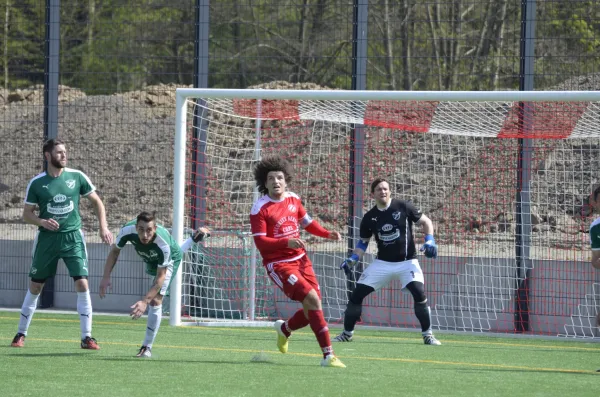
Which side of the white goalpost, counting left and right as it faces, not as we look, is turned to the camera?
front

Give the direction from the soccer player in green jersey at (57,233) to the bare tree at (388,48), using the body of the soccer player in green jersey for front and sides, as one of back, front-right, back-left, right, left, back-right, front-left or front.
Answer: back-left

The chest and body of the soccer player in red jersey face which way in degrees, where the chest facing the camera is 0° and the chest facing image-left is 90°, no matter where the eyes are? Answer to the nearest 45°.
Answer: approximately 315°

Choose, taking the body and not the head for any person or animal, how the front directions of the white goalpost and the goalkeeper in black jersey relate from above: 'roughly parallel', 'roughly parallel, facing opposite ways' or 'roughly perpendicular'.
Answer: roughly parallel

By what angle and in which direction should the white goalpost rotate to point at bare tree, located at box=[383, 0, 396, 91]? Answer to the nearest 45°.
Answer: approximately 180°

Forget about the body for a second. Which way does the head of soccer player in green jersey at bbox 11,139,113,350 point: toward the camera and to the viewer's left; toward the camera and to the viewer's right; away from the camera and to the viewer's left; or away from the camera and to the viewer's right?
toward the camera and to the viewer's right

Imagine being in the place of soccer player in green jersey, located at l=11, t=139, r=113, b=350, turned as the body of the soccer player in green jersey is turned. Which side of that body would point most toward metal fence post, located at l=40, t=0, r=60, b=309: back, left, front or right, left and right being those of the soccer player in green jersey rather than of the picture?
back

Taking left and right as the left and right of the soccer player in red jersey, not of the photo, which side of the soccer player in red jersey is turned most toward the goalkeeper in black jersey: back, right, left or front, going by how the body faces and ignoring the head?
left

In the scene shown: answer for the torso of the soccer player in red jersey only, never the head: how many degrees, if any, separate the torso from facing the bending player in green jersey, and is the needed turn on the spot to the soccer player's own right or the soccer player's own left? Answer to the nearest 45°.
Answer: approximately 135° to the soccer player's own right

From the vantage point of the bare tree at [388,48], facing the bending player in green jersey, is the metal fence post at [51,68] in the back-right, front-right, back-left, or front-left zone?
front-right

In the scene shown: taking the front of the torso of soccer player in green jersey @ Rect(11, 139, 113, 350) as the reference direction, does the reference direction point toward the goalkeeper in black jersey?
no

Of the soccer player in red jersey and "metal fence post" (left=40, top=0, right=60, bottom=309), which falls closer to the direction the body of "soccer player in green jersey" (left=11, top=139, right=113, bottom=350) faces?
the soccer player in red jersey
